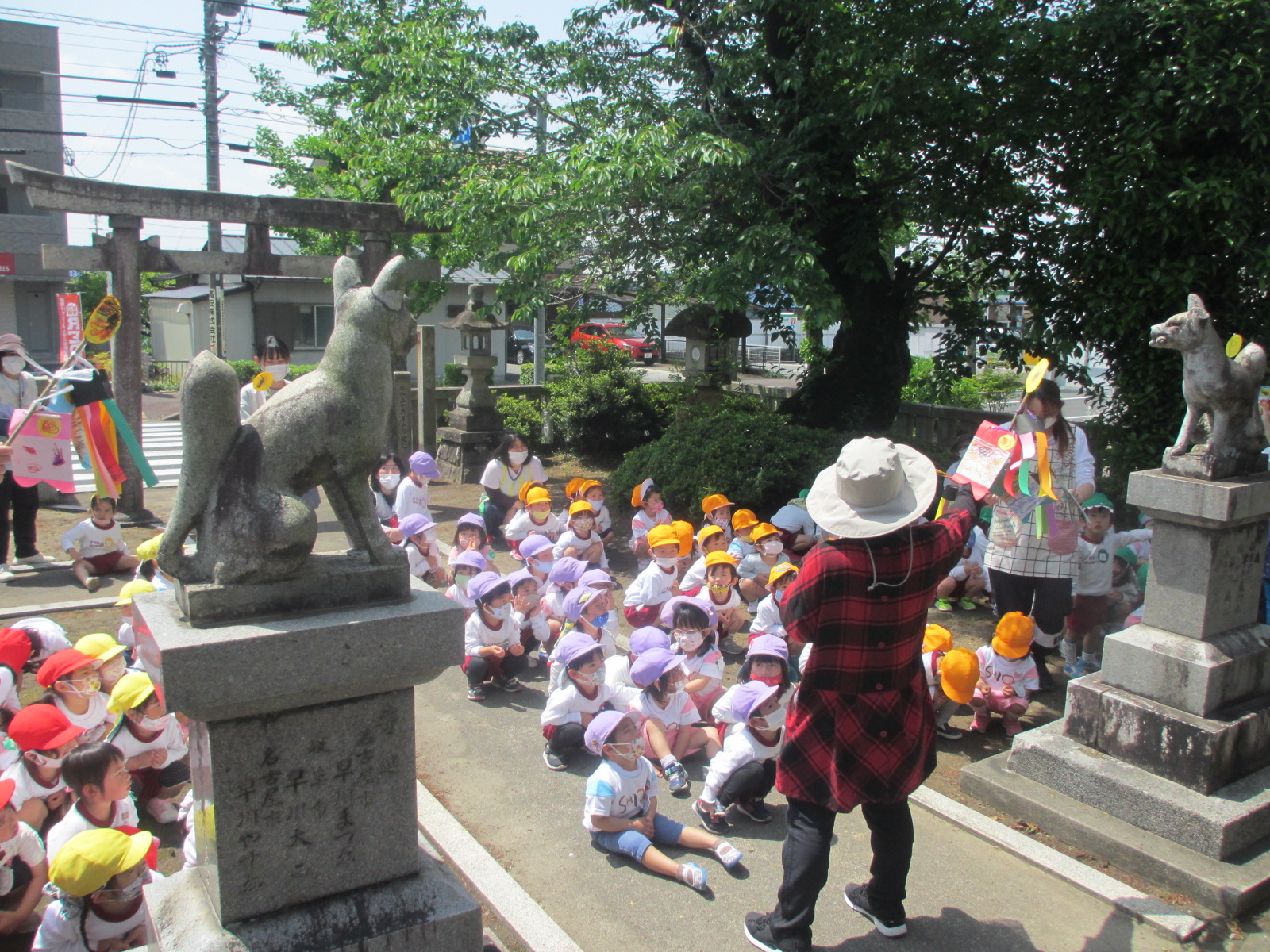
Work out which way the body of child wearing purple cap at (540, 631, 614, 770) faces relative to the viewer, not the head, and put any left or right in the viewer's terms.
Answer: facing the viewer and to the right of the viewer

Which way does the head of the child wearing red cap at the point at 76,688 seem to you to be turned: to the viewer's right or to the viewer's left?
to the viewer's right

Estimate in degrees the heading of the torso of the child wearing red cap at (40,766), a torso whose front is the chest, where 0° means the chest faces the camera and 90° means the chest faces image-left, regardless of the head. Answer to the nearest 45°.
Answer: approximately 315°

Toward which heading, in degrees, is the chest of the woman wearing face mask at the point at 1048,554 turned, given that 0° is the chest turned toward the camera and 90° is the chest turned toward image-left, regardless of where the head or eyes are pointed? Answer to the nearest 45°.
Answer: approximately 45°

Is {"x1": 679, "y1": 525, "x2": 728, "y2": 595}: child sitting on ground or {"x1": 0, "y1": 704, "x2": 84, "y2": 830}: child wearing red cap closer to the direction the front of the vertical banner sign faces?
the child wearing red cap

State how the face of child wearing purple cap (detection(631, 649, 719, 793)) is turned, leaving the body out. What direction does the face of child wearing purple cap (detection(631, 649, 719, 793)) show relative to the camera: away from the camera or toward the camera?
toward the camera

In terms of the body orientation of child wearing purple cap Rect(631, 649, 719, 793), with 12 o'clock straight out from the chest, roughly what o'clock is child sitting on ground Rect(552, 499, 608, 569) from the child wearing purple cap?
The child sitting on ground is roughly at 7 o'clock from the child wearing purple cap.

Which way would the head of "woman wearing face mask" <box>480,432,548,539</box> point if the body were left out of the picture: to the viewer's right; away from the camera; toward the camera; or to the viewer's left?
toward the camera

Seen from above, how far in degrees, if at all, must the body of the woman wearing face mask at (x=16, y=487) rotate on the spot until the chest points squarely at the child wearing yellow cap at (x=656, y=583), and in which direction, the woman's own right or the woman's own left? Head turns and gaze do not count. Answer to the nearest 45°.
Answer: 0° — they already face them

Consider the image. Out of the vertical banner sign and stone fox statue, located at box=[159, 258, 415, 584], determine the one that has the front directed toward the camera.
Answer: the vertical banner sign

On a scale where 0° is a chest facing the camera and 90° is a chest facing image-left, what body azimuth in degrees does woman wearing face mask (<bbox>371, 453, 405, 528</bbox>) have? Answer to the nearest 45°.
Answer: approximately 315°

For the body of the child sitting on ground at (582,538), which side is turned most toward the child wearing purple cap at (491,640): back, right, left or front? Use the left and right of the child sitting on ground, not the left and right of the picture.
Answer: front

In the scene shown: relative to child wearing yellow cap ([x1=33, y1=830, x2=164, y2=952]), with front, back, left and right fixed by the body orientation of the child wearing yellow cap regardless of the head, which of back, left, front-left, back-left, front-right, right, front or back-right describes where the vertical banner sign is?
back-left

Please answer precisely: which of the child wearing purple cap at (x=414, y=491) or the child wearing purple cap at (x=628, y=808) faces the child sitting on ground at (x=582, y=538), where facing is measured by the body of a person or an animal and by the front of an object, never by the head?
the child wearing purple cap at (x=414, y=491)

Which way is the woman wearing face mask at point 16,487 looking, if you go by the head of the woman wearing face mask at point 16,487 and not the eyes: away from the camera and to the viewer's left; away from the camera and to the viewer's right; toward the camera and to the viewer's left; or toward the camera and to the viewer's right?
toward the camera and to the viewer's right

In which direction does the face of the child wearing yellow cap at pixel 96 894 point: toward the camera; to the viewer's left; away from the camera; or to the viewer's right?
to the viewer's right
